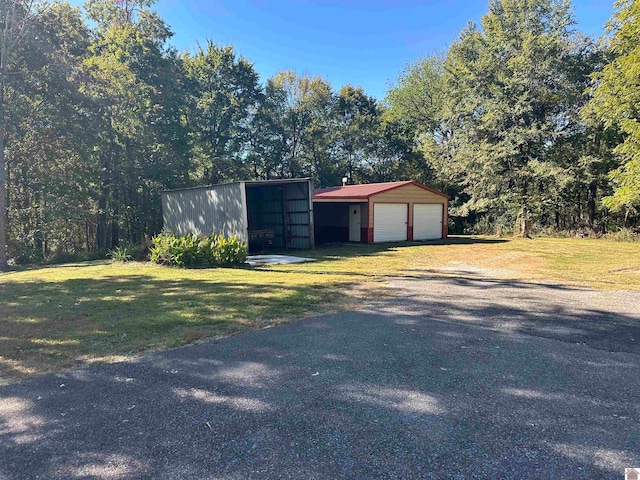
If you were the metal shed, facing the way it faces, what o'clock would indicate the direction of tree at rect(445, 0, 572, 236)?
The tree is roughly at 10 o'clock from the metal shed.

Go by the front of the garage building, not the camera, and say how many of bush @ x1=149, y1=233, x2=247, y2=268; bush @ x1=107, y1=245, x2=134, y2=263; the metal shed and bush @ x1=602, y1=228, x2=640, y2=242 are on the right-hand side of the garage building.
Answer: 3

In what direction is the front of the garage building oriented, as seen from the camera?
facing the viewer and to the right of the viewer

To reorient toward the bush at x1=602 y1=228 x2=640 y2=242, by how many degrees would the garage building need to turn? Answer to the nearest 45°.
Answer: approximately 45° to its left

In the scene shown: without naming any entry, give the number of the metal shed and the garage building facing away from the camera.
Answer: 0

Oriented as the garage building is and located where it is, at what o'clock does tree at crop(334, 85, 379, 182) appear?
The tree is roughly at 7 o'clock from the garage building.

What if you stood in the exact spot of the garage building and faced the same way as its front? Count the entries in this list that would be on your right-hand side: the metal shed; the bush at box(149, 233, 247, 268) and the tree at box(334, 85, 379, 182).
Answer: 2

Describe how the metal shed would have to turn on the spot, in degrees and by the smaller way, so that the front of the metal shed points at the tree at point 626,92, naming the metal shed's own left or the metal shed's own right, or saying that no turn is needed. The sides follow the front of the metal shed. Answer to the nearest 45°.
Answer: approximately 45° to the metal shed's own left

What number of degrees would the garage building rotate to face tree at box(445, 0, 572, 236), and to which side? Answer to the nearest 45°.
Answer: approximately 90° to its left

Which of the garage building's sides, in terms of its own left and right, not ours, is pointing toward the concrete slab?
right

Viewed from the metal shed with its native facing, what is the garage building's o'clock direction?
The garage building is roughly at 10 o'clock from the metal shed.

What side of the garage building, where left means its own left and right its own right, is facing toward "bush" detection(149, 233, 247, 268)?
right

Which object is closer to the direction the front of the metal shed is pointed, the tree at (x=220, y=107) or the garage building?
the garage building

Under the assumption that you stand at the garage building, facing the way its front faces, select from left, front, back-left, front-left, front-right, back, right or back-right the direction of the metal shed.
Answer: right

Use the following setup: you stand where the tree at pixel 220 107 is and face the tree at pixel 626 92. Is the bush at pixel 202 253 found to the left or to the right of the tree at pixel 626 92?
right
